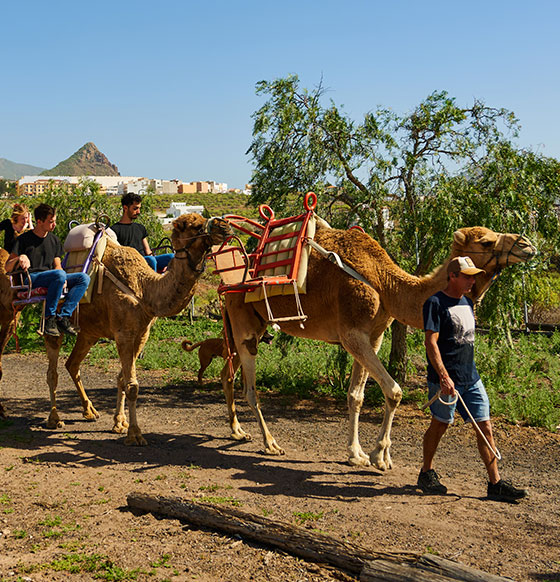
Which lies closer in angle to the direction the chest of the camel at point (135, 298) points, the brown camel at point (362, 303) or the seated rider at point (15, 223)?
the brown camel

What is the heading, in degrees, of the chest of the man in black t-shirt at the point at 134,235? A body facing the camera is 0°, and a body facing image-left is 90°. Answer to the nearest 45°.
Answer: approximately 315°

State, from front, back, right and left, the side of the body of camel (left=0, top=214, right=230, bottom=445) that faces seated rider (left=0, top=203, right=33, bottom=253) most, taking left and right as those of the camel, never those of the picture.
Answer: back

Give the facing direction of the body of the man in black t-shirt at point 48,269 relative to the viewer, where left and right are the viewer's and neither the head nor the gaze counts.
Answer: facing the viewer and to the right of the viewer

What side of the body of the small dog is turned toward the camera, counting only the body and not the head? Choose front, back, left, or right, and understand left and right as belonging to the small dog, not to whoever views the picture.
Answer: right

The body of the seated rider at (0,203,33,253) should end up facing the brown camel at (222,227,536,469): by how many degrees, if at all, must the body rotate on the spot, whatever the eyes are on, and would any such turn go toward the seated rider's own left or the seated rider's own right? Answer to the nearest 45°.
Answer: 0° — they already face it

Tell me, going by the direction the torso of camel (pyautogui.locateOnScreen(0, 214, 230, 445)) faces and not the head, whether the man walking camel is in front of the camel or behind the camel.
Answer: in front

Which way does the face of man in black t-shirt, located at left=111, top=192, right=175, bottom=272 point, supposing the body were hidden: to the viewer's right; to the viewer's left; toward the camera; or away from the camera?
to the viewer's right

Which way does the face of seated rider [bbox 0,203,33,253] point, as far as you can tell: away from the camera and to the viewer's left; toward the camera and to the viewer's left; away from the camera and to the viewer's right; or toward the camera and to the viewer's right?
toward the camera and to the viewer's right
